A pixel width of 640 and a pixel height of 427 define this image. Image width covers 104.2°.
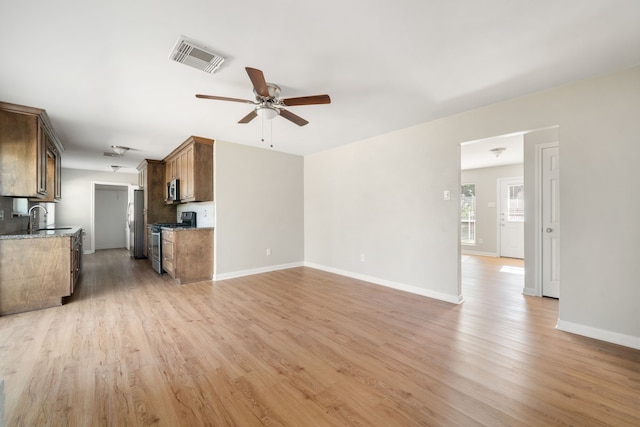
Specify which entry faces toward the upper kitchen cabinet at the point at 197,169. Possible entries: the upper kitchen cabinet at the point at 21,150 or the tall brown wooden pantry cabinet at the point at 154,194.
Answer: the upper kitchen cabinet at the point at 21,150

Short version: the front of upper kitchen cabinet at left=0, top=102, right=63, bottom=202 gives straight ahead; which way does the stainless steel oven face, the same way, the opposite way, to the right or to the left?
the opposite way

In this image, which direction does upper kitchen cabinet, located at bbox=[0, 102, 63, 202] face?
to the viewer's right

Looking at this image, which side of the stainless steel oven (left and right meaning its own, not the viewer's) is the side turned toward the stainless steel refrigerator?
right

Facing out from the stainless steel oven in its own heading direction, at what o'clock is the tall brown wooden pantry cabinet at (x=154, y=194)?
The tall brown wooden pantry cabinet is roughly at 3 o'clock from the stainless steel oven.

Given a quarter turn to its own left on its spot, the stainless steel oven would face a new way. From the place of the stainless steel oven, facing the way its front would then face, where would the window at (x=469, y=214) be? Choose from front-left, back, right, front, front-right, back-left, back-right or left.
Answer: left

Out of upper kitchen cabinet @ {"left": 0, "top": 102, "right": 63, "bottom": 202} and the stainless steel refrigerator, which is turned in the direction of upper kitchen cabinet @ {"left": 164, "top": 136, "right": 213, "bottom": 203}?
upper kitchen cabinet @ {"left": 0, "top": 102, "right": 63, "bottom": 202}

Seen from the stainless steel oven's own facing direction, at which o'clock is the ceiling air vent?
The ceiling air vent is roughly at 9 o'clock from the stainless steel oven.

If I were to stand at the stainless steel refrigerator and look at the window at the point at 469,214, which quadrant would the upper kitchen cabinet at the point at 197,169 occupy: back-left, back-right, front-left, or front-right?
front-right

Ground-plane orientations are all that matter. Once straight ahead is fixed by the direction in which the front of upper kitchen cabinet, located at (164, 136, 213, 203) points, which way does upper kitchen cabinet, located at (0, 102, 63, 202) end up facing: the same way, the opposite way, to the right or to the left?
the opposite way

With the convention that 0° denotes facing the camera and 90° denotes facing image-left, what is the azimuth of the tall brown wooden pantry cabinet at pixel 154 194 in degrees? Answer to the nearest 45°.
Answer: approximately 90°

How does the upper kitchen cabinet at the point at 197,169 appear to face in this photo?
to the viewer's left

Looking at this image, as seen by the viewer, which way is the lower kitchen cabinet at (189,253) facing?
to the viewer's left

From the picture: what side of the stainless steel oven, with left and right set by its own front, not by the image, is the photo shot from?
left

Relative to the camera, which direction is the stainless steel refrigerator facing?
to the viewer's left
